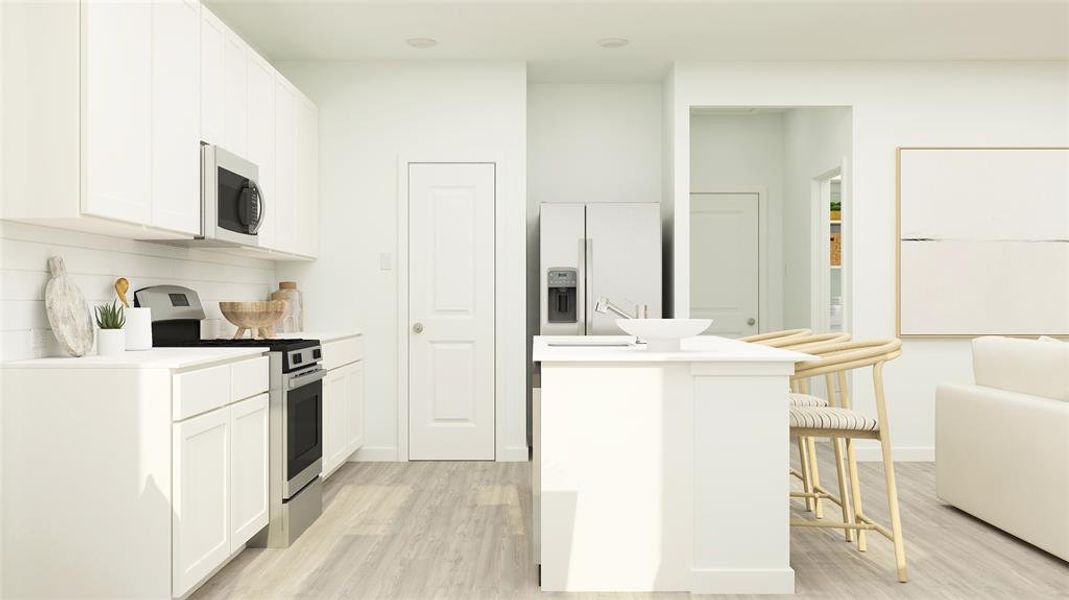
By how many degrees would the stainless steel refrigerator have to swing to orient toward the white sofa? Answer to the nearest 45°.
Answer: approximately 45° to its left

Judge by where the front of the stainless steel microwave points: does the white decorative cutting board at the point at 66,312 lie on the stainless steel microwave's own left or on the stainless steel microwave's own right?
on the stainless steel microwave's own right

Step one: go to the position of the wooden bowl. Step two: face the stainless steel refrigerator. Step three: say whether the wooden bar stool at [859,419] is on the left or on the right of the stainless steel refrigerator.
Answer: right

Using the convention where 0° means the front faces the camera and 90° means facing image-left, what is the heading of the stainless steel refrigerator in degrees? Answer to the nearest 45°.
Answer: approximately 0°

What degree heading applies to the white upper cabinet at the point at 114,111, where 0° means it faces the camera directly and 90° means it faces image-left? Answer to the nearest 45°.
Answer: approximately 315°
